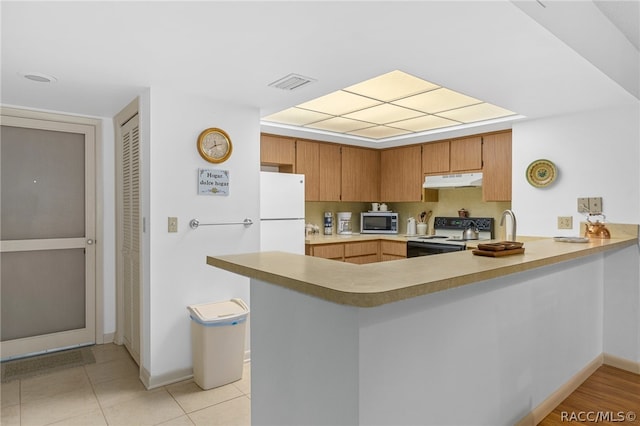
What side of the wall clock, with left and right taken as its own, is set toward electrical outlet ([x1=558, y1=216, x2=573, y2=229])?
left

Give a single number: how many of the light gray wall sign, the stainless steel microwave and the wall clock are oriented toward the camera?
3

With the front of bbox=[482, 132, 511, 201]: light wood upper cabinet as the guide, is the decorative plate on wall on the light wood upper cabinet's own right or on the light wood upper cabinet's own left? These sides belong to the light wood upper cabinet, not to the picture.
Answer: on the light wood upper cabinet's own left

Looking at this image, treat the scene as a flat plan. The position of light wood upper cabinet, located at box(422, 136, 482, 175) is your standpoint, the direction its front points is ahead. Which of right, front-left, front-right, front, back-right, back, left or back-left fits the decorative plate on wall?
left

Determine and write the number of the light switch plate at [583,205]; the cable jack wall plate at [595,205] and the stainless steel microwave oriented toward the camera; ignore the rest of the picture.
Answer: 3

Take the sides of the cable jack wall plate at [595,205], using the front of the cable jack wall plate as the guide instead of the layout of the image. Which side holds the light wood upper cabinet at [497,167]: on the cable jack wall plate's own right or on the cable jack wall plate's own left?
on the cable jack wall plate's own right

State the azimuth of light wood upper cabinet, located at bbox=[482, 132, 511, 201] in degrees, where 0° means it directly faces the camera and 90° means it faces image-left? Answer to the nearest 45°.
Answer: approximately 45°

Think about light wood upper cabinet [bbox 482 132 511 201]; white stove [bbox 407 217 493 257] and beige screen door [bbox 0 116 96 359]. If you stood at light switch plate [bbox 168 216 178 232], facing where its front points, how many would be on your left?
2

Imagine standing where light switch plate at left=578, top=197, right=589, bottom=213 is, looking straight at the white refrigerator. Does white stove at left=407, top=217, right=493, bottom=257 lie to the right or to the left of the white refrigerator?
right

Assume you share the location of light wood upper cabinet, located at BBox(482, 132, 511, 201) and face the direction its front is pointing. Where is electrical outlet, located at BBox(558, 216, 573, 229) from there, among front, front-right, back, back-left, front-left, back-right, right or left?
left

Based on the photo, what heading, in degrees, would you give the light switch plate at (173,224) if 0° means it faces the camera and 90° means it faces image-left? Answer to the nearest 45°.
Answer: approximately 0°
